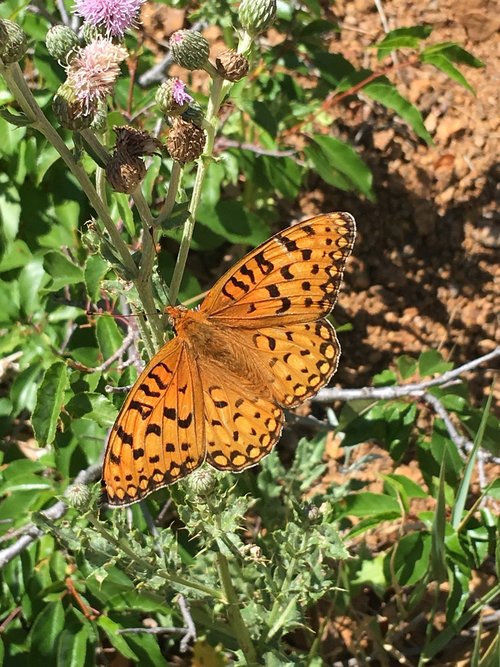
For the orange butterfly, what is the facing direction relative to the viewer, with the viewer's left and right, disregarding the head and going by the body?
facing away from the viewer and to the left of the viewer
